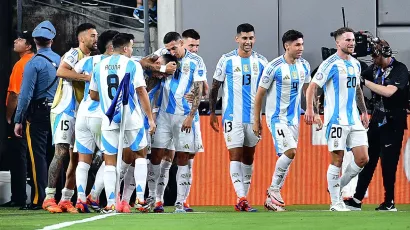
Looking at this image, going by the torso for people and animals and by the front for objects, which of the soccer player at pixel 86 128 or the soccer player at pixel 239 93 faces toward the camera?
the soccer player at pixel 239 93

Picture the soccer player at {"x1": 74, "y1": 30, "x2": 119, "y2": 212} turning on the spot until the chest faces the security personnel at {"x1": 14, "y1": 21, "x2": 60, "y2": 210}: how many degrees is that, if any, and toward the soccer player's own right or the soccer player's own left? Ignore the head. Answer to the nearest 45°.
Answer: approximately 90° to the soccer player's own left

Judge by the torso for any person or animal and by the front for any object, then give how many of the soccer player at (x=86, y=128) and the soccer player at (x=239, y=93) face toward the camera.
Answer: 1

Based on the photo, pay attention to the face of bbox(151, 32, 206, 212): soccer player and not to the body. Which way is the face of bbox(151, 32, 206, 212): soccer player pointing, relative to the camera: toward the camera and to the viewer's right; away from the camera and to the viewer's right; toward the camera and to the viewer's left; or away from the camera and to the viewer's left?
toward the camera and to the viewer's left

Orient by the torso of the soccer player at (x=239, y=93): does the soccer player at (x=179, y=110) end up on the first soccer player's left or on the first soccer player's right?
on the first soccer player's right

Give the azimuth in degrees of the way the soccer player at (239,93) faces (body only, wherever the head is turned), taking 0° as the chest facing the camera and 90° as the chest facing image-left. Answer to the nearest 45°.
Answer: approximately 0°

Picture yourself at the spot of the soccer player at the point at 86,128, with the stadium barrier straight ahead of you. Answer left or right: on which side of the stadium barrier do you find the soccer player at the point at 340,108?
right

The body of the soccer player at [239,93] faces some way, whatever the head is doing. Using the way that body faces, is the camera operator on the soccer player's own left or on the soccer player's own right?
on the soccer player's own left

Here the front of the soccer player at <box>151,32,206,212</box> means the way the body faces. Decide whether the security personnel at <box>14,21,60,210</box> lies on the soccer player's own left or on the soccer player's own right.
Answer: on the soccer player's own right

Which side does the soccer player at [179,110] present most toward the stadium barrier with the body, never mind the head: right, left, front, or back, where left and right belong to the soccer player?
back

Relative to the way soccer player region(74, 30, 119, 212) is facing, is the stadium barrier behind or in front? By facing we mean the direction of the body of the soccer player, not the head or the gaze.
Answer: in front

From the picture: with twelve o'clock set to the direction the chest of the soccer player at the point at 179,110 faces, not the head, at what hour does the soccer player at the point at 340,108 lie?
the soccer player at the point at 340,108 is roughly at 8 o'clock from the soccer player at the point at 179,110.

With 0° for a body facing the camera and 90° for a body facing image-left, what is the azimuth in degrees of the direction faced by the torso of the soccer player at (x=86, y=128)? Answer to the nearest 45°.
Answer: approximately 225°

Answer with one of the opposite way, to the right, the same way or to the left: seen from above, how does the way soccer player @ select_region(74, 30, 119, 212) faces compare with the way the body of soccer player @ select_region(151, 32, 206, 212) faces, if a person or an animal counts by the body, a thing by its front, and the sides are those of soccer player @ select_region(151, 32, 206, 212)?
the opposite way
